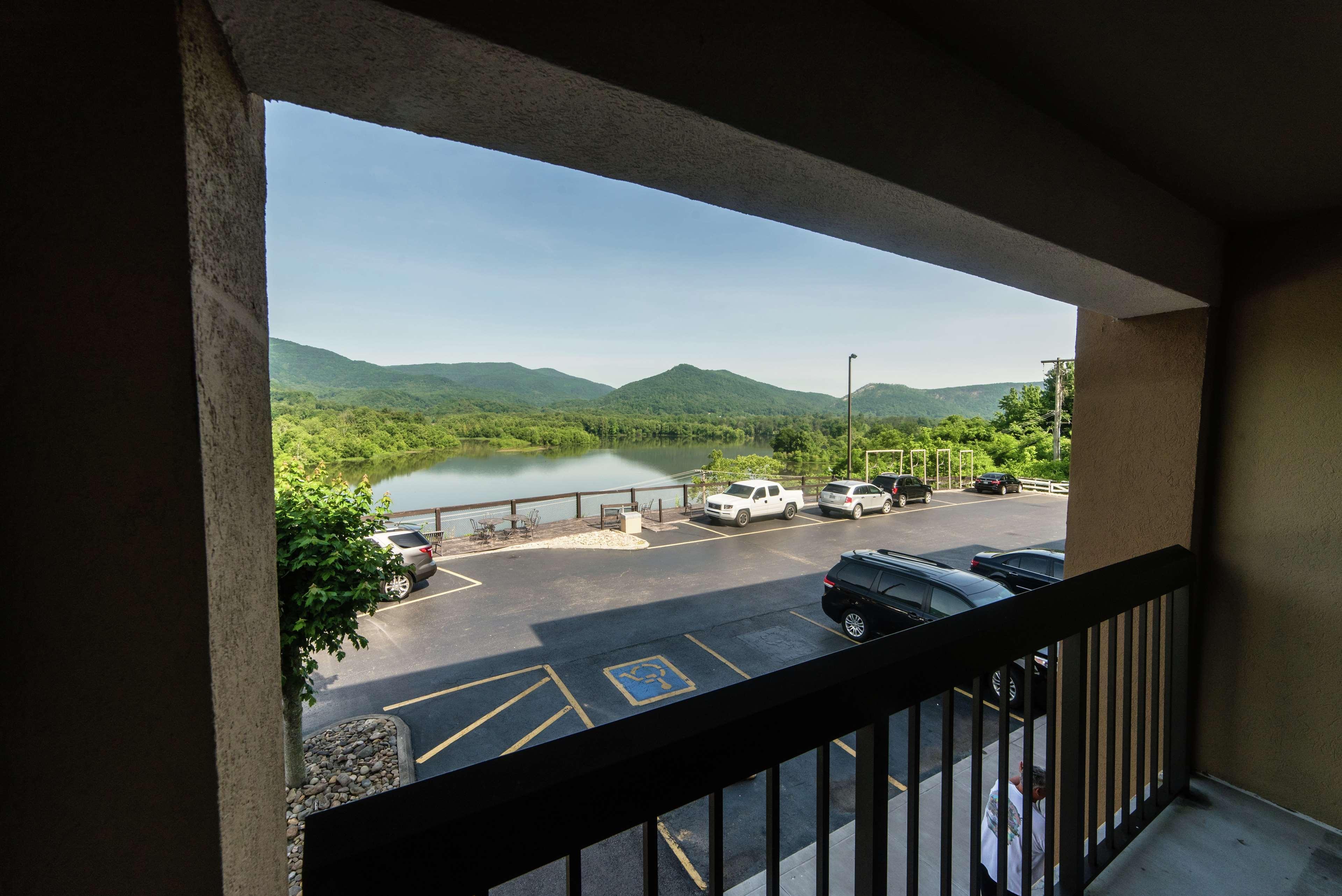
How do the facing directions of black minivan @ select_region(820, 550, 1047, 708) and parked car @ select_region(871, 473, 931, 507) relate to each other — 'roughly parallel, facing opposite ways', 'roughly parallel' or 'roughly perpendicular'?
roughly perpendicular

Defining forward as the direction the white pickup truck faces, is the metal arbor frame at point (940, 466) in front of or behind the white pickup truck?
behind

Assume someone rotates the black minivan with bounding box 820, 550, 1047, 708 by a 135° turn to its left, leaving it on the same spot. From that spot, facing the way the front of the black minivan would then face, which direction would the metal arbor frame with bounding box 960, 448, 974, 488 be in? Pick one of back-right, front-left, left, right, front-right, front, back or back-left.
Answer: front

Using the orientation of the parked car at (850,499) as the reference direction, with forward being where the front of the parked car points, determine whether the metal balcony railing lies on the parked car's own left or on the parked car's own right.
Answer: on the parked car's own right

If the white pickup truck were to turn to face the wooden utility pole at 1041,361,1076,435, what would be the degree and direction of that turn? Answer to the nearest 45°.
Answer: approximately 180°
